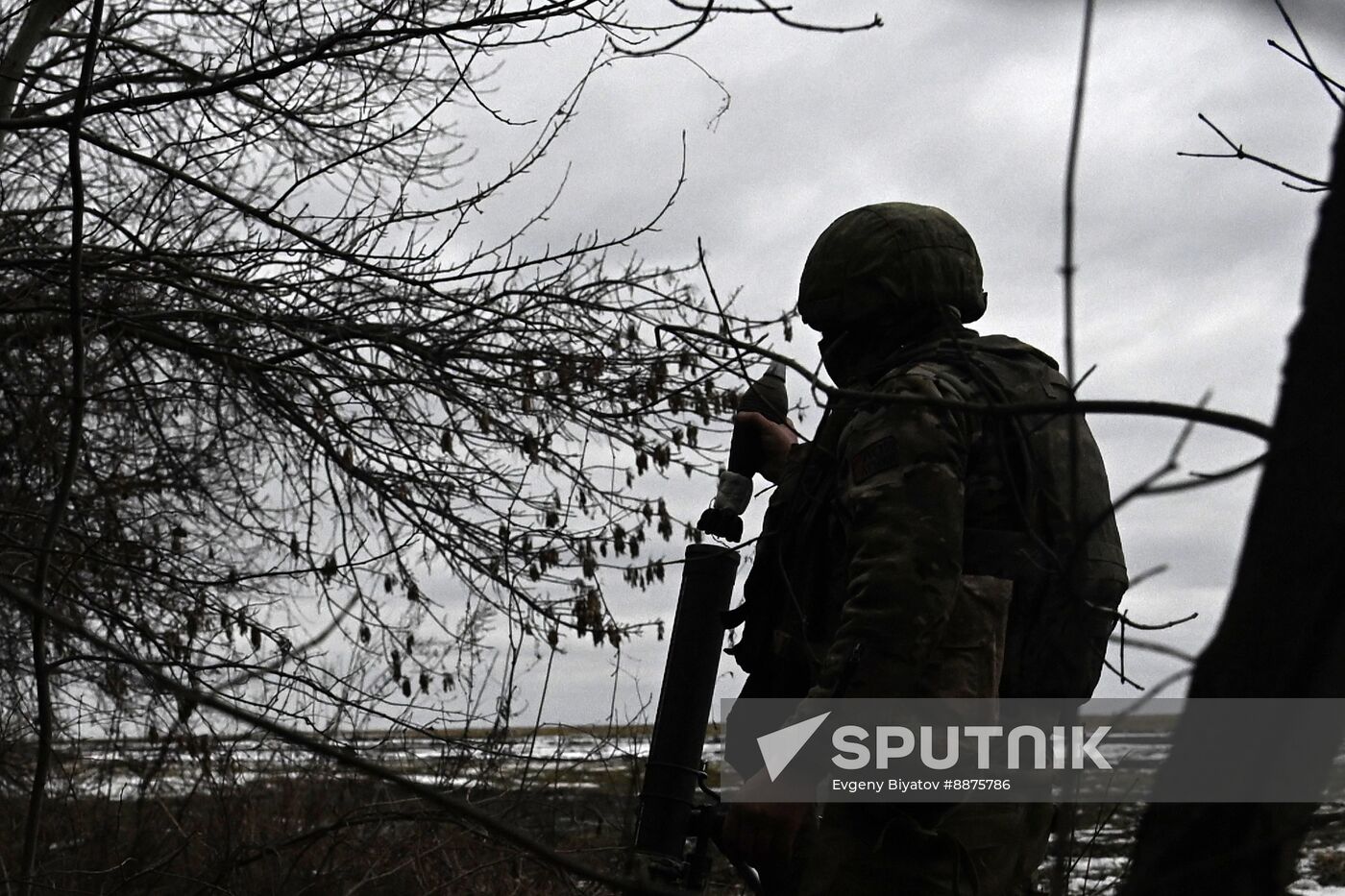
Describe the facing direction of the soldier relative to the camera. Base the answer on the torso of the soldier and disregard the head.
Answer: to the viewer's left
